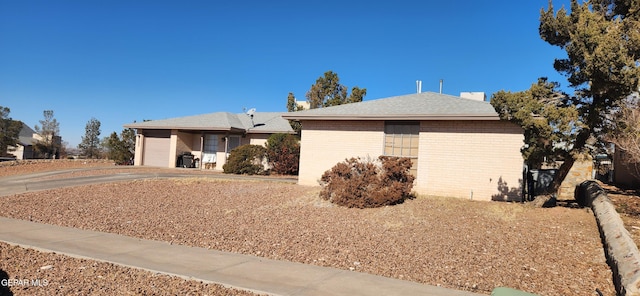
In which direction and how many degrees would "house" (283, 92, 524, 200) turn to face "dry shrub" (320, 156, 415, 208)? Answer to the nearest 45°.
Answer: approximately 45° to its right

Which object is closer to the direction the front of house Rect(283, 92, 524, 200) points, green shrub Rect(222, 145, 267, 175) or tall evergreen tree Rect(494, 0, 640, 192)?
the tall evergreen tree

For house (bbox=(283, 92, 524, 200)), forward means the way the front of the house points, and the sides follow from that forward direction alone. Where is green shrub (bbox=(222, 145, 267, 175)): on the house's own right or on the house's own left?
on the house's own right

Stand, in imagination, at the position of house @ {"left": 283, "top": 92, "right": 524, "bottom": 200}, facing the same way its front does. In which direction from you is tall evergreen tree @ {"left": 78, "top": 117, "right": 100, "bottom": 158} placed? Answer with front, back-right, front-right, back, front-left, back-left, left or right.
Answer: back-right

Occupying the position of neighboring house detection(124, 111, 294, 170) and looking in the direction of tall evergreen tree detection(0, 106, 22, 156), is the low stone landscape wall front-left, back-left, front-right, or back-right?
back-left

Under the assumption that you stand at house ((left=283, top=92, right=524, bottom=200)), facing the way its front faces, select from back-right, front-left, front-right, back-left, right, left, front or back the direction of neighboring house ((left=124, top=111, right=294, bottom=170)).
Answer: back-right

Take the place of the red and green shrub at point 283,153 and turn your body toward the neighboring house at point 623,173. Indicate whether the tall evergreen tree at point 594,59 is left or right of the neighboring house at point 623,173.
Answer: right

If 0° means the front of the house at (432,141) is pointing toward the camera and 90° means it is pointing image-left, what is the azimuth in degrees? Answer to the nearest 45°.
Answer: approximately 0°

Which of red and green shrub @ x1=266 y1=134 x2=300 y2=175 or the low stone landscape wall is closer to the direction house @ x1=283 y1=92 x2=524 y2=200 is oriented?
the low stone landscape wall

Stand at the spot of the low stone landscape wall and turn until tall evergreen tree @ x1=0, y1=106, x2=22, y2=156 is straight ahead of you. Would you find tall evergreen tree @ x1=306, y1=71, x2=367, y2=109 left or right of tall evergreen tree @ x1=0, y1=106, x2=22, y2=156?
right

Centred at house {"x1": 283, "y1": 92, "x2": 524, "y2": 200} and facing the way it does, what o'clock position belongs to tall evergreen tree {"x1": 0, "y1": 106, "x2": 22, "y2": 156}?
The tall evergreen tree is roughly at 4 o'clock from the house.

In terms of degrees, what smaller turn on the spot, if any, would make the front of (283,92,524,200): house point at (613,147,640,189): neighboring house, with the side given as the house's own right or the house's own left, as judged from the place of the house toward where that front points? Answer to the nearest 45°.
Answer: approximately 135° to the house's own left

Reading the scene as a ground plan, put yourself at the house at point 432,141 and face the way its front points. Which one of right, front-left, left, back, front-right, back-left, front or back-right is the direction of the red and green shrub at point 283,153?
back-right

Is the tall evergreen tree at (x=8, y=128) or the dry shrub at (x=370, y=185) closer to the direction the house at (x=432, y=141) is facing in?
the dry shrub
